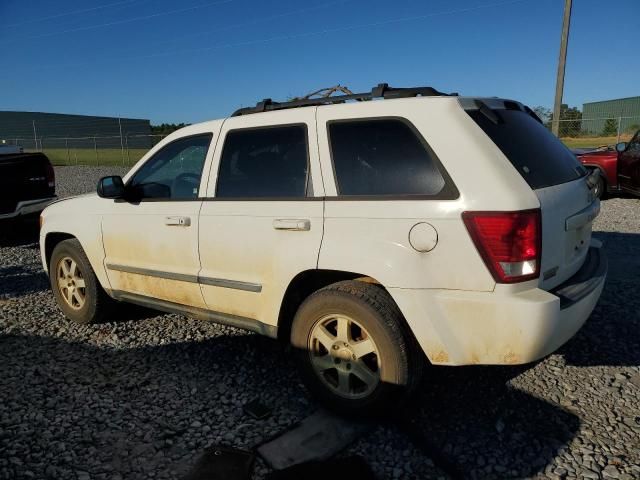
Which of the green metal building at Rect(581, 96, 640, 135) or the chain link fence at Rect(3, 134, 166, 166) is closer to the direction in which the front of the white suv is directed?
the chain link fence

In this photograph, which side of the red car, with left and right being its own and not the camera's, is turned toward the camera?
left

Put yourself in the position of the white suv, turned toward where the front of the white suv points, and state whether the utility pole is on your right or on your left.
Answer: on your right

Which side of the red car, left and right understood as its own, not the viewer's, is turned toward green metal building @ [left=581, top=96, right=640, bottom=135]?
right

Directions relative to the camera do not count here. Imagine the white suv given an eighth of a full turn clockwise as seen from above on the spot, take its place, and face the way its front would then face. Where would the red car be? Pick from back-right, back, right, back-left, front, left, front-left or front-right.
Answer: front-right

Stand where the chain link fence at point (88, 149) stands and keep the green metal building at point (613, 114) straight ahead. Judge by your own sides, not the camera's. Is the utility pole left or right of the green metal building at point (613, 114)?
right

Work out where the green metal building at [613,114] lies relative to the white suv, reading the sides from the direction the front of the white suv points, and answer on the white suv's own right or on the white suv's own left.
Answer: on the white suv's own right

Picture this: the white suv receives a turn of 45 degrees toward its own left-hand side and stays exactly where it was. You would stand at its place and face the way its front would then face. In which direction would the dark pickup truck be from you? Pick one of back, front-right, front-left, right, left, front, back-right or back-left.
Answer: front-right

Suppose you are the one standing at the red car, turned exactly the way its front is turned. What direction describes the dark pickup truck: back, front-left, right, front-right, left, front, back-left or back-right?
front-left

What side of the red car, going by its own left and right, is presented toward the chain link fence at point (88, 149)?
front

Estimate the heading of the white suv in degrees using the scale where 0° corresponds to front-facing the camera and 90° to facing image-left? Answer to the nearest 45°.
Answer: approximately 135°
